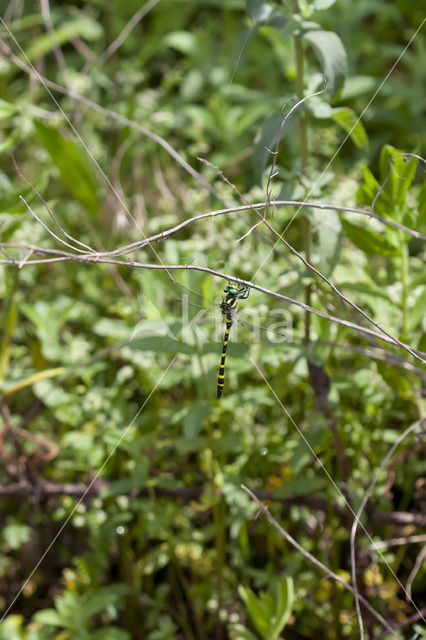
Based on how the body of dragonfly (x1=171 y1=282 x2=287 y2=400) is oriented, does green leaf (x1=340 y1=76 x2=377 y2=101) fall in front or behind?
in front

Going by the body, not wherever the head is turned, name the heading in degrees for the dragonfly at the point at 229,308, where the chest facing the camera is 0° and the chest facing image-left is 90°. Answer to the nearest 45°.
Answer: approximately 180°
